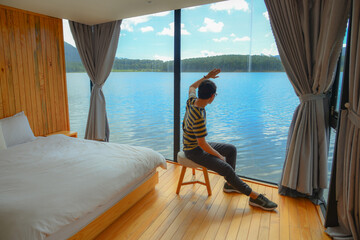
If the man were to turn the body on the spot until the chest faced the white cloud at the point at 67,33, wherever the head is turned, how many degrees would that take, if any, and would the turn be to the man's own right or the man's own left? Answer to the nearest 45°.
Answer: approximately 90° to the man's own left

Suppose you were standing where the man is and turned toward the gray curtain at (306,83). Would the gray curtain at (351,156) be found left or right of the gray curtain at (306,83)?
right

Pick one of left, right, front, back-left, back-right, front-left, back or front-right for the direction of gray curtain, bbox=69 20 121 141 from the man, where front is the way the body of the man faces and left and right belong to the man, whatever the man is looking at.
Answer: left

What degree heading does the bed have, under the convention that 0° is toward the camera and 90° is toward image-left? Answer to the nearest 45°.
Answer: approximately 315°

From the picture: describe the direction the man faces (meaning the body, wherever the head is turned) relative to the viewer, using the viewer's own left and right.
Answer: facing away from the viewer and to the right of the viewer

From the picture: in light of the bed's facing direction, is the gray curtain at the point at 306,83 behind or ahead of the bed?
ahead

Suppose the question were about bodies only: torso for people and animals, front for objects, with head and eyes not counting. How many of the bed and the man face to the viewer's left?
0

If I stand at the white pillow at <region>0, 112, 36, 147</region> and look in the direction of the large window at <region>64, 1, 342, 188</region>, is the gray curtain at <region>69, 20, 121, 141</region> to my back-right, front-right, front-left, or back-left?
front-left

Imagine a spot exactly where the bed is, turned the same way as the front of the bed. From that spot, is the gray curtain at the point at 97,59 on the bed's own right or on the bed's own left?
on the bed's own left

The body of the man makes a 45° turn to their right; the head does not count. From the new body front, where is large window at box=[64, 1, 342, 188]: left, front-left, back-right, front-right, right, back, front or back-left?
left
